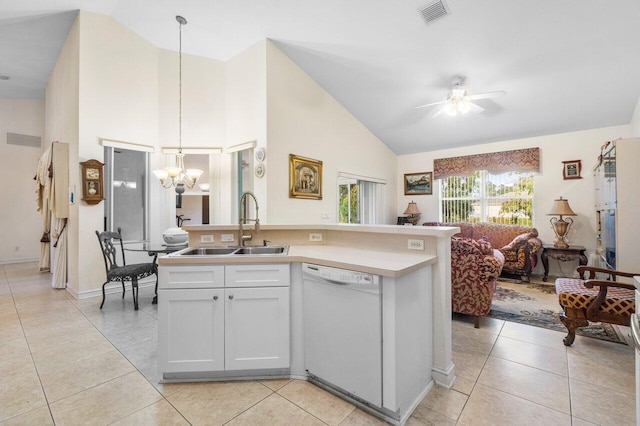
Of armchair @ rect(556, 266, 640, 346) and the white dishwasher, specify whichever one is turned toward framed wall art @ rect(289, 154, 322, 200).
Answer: the armchair

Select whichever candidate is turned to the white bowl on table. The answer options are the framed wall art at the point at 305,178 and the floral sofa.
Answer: the floral sofa

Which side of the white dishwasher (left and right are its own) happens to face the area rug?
back

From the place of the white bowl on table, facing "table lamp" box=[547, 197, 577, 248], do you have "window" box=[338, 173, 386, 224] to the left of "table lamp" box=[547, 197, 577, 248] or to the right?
left

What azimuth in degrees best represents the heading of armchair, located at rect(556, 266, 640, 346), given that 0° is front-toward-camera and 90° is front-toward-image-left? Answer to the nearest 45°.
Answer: approximately 90°

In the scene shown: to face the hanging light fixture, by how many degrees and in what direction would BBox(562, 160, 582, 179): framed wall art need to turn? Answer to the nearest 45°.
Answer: approximately 45° to its right

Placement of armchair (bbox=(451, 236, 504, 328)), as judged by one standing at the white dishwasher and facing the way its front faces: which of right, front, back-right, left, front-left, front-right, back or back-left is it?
back

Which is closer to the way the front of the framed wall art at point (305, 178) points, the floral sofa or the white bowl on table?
the floral sofa

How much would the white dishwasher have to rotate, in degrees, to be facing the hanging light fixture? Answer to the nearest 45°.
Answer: approximately 90° to its right

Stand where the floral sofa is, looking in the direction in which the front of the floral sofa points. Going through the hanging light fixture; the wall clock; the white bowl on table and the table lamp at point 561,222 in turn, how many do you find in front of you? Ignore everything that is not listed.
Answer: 3

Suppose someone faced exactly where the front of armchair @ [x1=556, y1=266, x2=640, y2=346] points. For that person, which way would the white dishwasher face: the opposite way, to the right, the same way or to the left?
to the left
